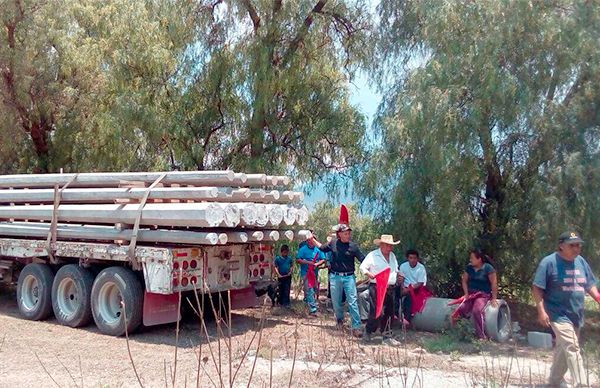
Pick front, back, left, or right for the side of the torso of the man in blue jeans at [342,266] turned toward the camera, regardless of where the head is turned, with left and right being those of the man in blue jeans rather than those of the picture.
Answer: front

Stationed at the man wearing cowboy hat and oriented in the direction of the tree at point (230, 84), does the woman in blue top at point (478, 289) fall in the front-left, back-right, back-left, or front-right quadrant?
back-right

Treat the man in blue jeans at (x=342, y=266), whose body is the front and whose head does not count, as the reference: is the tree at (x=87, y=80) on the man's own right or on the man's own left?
on the man's own right

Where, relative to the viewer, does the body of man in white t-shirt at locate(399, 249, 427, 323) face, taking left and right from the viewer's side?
facing the viewer

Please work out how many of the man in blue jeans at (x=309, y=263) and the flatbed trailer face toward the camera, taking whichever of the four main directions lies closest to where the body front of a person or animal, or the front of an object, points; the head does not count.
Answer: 1

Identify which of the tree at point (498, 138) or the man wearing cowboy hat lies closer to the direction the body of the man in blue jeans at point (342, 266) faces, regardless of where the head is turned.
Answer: the man wearing cowboy hat

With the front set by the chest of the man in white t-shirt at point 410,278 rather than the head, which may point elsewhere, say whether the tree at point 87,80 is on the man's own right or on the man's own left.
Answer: on the man's own right

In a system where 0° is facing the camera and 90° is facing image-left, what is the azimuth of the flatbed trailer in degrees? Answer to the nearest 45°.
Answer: approximately 135°

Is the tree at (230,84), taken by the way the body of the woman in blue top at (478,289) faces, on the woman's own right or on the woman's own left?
on the woman's own right

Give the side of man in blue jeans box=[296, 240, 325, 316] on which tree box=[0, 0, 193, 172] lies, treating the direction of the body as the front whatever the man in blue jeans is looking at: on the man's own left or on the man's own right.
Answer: on the man's own right

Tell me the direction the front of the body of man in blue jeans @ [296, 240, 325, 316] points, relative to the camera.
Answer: toward the camera
